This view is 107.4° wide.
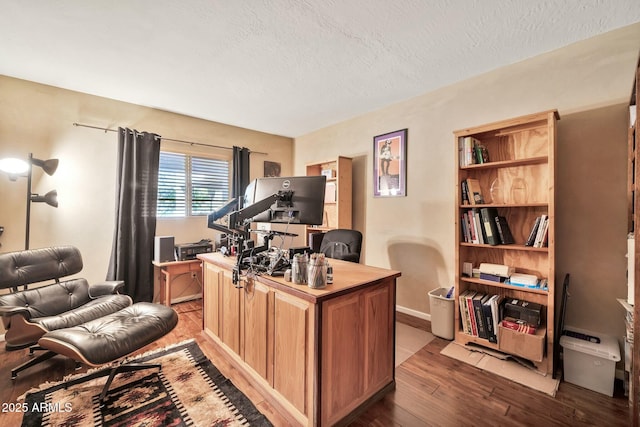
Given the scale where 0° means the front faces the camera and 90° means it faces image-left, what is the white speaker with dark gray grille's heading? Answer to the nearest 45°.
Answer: approximately 315°

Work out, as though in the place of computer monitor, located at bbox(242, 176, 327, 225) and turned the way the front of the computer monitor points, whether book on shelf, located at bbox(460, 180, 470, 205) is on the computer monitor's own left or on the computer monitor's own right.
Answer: on the computer monitor's own right

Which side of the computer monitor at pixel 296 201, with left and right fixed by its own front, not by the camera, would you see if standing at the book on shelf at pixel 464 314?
right

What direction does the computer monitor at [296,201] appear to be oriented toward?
away from the camera

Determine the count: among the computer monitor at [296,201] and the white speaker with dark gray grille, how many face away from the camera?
1

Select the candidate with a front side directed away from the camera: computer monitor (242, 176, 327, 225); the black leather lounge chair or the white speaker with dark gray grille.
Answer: the computer monitor

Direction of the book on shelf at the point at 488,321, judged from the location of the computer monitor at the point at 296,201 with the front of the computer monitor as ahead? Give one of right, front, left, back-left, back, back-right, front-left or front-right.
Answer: right

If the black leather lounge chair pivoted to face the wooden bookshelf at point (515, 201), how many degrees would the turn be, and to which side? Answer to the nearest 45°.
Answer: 0° — it already faces it

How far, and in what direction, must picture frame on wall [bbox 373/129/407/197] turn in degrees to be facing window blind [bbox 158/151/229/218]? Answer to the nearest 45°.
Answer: approximately 45° to its right

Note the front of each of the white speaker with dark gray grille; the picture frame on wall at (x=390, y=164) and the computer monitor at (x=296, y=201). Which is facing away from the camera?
the computer monitor
